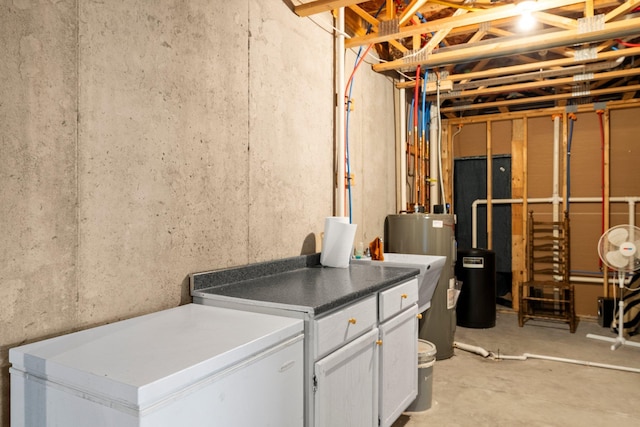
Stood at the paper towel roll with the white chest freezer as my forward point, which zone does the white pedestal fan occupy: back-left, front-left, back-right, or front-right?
back-left

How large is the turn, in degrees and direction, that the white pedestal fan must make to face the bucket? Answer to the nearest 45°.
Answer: approximately 45° to its right

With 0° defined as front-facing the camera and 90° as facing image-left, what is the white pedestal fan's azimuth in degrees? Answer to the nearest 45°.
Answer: approximately 0°

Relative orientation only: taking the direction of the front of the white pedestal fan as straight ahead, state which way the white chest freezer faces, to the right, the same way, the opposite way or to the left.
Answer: to the left

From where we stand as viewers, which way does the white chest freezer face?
facing the viewer and to the right of the viewer

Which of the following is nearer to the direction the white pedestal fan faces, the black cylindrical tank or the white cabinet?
the white cabinet

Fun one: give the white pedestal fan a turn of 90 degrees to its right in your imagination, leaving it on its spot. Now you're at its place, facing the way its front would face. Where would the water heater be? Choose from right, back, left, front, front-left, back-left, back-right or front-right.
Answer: front-left

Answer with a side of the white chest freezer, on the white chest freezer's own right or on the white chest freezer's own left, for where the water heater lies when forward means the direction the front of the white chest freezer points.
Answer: on the white chest freezer's own left

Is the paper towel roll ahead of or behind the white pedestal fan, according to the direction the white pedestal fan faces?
ahead

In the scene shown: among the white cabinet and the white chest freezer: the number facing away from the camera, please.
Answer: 0

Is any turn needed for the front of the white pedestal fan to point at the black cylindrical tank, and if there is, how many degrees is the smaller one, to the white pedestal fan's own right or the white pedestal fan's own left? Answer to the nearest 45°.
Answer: approximately 90° to the white pedestal fan's own right

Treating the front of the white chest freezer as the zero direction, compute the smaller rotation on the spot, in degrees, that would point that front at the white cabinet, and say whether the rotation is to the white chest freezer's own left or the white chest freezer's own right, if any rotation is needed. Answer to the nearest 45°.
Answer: approximately 90° to the white chest freezer's own left
